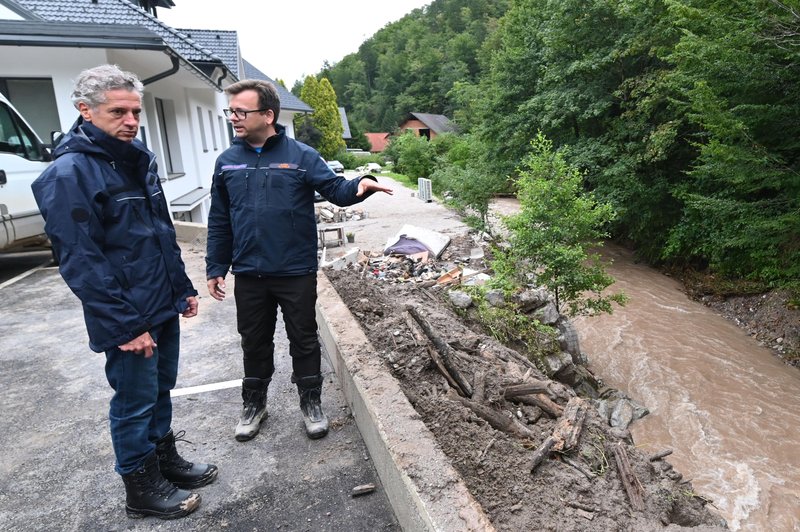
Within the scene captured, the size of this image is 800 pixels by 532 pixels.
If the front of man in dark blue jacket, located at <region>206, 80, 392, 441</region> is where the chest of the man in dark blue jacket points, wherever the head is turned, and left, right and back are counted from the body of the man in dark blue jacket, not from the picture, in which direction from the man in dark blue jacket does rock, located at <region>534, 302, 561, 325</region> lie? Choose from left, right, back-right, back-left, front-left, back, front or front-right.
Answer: back-left

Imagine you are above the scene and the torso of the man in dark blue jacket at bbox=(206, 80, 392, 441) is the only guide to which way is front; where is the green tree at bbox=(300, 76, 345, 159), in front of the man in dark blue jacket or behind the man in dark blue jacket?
behind

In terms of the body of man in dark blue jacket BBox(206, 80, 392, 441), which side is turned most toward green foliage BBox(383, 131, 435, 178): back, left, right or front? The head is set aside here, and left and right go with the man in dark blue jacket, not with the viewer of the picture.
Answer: back

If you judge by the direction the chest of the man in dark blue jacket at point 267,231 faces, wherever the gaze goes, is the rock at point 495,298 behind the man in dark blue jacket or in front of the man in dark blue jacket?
behind

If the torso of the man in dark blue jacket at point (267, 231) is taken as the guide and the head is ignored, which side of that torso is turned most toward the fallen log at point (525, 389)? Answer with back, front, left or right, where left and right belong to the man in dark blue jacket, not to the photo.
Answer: left

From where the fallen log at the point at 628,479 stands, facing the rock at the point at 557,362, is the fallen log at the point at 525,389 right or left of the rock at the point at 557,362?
left

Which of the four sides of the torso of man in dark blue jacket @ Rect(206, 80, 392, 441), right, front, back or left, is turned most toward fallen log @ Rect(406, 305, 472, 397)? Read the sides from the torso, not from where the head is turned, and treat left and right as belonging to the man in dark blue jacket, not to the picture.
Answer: left

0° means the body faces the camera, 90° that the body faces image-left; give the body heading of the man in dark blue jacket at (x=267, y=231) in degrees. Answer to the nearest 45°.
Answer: approximately 0°

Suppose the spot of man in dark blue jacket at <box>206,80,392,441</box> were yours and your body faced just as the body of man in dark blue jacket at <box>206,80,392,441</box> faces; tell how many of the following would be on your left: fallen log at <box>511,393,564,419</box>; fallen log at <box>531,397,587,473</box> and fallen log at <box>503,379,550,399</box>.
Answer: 3

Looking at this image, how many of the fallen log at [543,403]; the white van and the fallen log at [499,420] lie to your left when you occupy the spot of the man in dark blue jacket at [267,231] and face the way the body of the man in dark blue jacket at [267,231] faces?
2

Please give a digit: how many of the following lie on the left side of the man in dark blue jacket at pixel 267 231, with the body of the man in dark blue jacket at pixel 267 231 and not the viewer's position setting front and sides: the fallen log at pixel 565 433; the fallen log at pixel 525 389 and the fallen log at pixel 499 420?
3

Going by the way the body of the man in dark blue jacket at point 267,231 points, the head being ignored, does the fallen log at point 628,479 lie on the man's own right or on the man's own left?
on the man's own left
